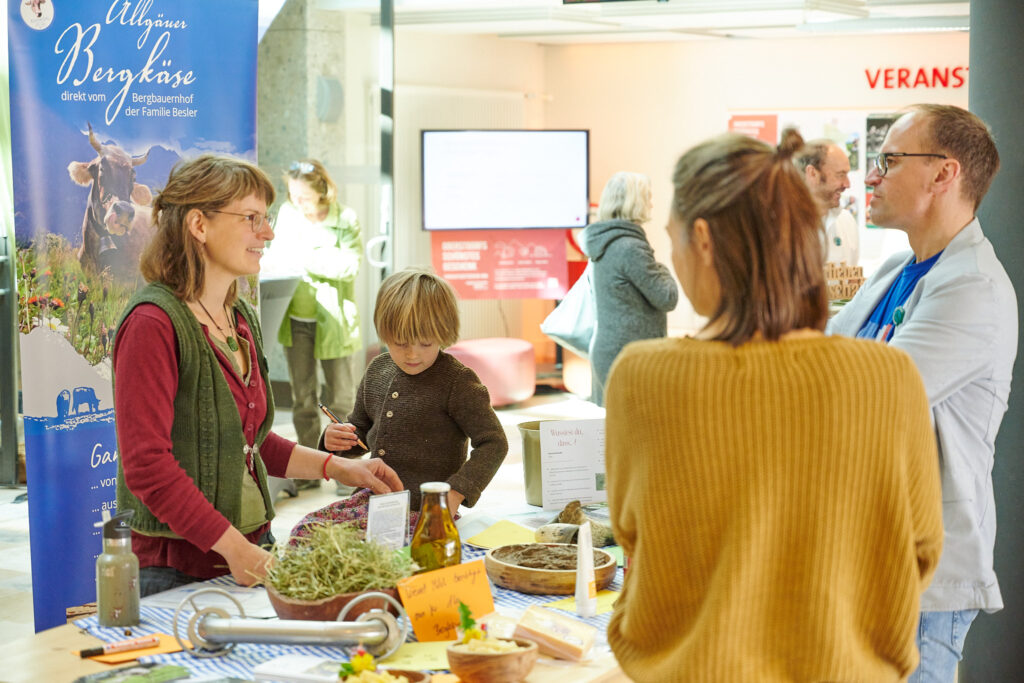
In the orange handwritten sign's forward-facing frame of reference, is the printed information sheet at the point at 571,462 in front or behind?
behind

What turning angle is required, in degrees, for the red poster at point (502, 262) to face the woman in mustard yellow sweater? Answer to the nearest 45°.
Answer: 0° — it already faces them

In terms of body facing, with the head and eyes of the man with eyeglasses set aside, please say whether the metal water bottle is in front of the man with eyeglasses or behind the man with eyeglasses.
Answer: in front

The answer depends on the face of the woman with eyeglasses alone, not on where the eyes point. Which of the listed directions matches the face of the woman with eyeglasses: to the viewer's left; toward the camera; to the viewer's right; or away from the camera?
to the viewer's right

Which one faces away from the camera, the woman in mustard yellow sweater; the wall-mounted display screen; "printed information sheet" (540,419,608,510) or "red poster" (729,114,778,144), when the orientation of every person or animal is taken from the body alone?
the woman in mustard yellow sweater

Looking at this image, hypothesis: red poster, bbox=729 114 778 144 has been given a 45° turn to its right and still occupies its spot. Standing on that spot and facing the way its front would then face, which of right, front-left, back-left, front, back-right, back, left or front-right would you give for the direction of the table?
front-left

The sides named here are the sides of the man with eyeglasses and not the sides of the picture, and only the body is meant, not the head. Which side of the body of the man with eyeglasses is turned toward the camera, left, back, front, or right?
left

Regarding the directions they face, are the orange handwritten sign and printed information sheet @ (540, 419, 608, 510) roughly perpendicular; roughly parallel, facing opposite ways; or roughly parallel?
roughly parallel

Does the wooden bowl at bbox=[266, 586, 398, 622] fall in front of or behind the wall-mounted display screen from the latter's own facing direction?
in front

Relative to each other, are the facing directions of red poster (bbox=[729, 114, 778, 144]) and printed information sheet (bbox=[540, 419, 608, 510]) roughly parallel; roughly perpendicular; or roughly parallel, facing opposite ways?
roughly parallel

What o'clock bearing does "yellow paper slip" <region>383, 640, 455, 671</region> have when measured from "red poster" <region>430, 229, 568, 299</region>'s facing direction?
The yellow paper slip is roughly at 12 o'clock from the red poster.

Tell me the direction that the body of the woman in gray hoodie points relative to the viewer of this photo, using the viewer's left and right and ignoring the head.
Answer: facing away from the viewer and to the right of the viewer

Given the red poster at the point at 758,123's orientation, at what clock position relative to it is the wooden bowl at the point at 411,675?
The wooden bowl is roughly at 12 o'clock from the red poster.

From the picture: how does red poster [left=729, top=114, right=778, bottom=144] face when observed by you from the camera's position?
facing the viewer

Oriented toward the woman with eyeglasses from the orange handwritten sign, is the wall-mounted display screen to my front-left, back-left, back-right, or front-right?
front-right

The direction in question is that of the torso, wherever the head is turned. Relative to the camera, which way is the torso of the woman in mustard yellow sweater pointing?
away from the camera

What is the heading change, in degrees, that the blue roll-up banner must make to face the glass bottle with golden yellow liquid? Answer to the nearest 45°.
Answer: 0° — it already faces it

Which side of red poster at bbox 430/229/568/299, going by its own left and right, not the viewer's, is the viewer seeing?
front

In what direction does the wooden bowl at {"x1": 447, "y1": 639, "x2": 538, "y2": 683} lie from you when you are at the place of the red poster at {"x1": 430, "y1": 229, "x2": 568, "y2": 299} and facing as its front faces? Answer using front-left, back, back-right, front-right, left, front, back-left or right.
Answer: front

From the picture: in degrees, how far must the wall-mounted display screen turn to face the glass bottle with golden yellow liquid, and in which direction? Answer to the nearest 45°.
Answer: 0° — it already faces it

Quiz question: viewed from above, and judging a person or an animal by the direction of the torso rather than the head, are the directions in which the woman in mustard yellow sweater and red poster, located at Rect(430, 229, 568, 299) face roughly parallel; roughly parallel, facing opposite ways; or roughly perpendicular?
roughly parallel, facing opposite ways

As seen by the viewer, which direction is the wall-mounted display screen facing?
toward the camera

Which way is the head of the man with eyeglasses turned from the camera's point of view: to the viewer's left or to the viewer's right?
to the viewer's left
